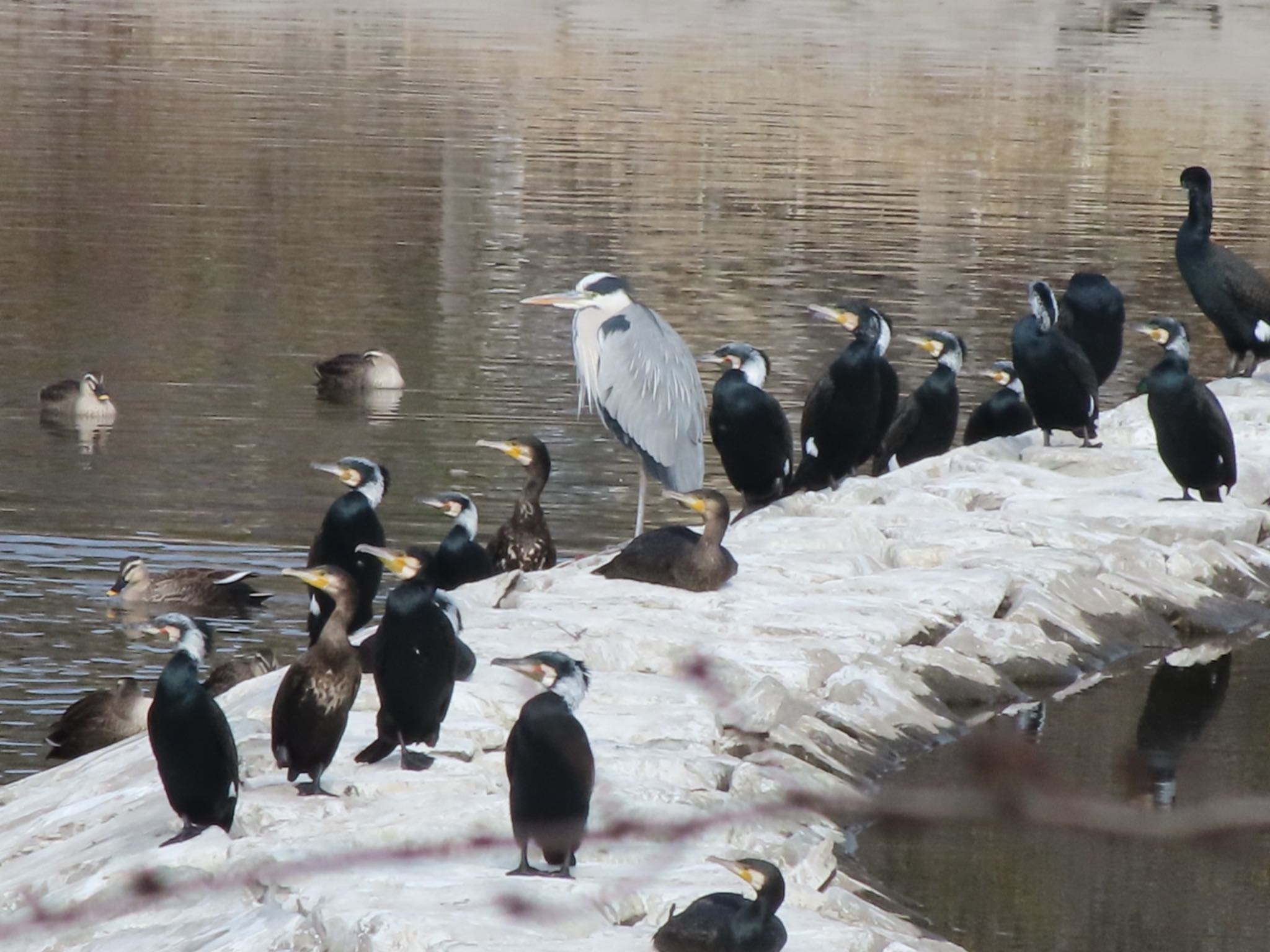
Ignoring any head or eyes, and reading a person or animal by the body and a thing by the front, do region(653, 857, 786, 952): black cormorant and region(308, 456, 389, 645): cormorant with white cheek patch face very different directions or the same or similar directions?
same or similar directions

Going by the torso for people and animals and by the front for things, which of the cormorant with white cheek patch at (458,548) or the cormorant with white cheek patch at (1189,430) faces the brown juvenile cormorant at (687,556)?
the cormorant with white cheek patch at (1189,430)

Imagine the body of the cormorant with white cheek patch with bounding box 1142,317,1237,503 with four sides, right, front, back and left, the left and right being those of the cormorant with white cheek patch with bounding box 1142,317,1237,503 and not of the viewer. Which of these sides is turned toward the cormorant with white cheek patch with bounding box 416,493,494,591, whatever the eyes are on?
front

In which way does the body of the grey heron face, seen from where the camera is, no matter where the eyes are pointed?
to the viewer's left

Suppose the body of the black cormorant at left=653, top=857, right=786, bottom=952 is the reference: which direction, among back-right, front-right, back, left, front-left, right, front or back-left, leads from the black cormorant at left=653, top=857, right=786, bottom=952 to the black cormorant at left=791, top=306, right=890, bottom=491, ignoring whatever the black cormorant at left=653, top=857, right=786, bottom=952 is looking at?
left

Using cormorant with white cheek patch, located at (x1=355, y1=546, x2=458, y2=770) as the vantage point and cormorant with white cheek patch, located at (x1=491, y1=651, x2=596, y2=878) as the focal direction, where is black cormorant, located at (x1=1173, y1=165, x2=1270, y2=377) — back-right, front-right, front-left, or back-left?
back-left

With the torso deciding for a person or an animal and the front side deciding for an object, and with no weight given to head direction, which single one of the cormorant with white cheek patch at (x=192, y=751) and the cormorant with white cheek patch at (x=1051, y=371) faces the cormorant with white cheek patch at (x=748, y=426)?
the cormorant with white cheek patch at (x=1051, y=371)

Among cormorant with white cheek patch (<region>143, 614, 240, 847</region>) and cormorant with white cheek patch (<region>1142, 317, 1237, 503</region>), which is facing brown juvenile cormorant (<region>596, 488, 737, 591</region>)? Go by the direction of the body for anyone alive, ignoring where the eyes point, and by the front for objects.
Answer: cormorant with white cheek patch (<region>1142, 317, 1237, 503</region>)

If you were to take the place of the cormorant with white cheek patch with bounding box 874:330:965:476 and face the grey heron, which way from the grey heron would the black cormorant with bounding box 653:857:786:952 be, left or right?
left

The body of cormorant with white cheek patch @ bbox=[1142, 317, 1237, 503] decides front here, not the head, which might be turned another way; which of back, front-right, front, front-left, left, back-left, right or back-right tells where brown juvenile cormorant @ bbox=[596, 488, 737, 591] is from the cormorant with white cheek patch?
front

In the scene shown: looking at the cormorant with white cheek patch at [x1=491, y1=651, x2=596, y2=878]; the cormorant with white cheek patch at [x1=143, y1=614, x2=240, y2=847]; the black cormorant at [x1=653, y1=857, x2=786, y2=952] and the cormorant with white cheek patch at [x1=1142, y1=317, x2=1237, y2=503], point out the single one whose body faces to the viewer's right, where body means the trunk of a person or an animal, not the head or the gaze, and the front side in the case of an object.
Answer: the black cormorant

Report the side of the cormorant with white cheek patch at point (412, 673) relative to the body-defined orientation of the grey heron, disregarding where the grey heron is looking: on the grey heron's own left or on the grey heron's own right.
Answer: on the grey heron's own left
